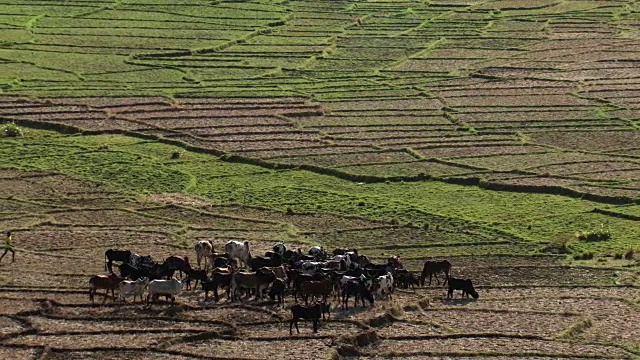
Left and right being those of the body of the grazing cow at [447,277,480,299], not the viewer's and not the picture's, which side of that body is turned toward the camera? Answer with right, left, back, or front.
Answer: right

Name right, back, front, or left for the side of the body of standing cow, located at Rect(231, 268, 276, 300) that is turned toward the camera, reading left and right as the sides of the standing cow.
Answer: right
